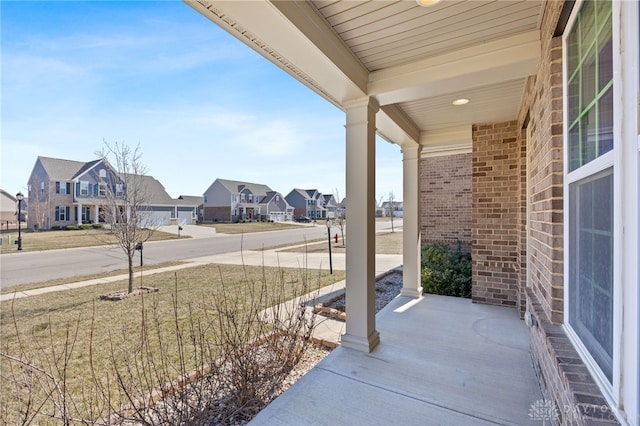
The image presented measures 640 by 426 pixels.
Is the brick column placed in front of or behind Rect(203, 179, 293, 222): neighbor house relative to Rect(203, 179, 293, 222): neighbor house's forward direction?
in front

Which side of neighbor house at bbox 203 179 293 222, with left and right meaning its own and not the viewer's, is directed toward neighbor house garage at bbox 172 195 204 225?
right

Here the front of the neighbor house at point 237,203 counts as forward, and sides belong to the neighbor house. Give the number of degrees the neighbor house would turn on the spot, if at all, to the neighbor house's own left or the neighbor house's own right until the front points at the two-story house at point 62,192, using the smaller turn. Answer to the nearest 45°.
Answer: approximately 90° to the neighbor house's own right

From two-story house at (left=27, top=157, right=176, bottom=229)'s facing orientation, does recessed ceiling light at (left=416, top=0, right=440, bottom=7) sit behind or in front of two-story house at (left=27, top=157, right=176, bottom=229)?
in front

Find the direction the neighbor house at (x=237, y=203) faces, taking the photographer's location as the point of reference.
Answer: facing the viewer and to the right of the viewer

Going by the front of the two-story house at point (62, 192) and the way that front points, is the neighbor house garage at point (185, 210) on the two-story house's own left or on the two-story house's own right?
on the two-story house's own left

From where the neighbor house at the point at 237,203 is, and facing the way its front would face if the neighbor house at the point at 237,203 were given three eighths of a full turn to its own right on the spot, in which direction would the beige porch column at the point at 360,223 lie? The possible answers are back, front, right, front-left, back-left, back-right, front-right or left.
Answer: left

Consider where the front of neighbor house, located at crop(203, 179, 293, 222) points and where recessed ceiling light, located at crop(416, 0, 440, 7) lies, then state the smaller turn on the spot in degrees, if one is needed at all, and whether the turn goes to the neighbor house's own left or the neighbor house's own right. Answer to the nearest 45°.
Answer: approximately 45° to the neighbor house's own right

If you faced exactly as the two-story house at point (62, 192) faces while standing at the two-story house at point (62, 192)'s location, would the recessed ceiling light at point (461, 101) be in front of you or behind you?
in front

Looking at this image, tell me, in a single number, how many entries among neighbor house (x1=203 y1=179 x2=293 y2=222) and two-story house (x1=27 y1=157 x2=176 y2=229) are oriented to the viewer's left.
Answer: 0

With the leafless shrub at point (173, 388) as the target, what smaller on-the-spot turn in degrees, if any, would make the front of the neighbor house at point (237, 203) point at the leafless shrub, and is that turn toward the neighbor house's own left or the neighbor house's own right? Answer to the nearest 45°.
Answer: approximately 45° to the neighbor house's own right

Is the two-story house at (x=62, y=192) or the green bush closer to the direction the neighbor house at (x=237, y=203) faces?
the green bush

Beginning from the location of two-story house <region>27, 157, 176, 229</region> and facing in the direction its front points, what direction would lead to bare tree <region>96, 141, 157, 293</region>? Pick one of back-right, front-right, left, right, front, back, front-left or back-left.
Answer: front-right
